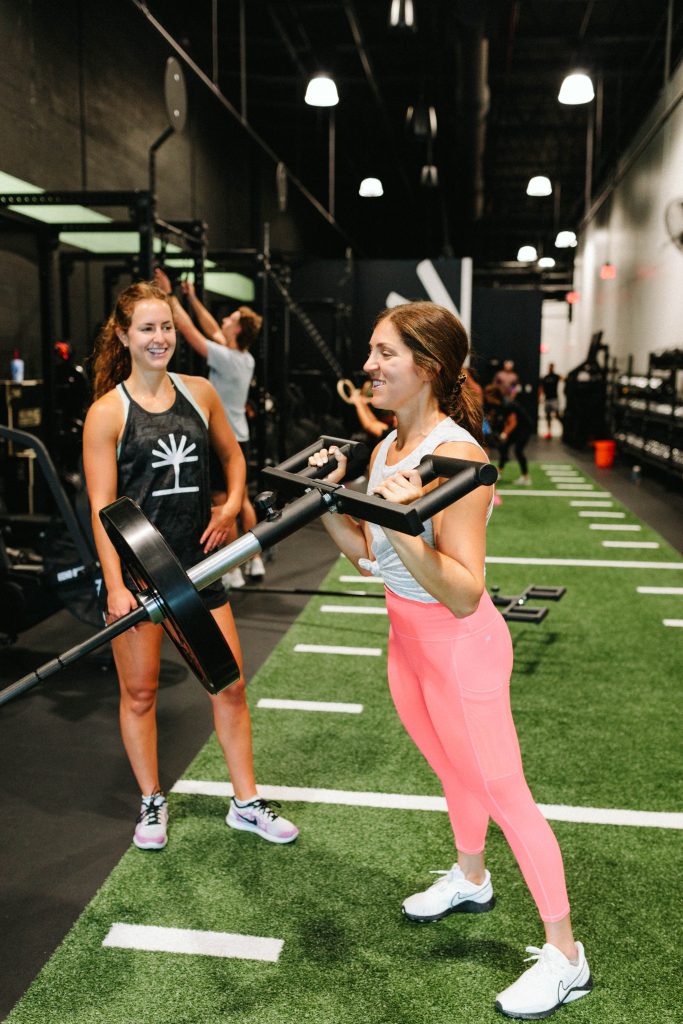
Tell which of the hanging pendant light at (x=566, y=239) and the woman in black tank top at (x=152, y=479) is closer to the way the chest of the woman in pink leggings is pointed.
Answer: the woman in black tank top

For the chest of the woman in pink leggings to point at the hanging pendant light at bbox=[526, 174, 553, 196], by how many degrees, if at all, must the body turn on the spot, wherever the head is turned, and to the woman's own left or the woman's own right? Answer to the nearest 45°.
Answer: approximately 135° to the woman's own right

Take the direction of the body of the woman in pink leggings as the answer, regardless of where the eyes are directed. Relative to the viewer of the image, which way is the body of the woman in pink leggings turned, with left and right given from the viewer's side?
facing the viewer and to the left of the viewer

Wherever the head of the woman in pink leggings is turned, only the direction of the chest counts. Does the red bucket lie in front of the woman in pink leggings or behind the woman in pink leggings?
behind

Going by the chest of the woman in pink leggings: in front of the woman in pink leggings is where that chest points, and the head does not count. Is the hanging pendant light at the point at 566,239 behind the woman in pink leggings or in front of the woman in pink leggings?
behind

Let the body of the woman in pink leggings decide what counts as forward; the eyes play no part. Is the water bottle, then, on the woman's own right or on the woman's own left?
on the woman's own right

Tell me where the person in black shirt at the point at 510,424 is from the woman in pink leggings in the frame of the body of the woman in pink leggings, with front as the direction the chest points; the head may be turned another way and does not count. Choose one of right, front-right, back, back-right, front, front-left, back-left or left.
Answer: back-right

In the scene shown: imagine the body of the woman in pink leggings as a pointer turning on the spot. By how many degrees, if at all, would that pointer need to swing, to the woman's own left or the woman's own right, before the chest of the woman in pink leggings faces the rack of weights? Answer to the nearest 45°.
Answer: approximately 135° to the woman's own right

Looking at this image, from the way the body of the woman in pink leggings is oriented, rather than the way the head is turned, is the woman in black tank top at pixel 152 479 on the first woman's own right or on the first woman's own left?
on the first woman's own right

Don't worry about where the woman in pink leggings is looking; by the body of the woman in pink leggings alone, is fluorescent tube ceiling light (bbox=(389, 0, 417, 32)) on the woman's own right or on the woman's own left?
on the woman's own right

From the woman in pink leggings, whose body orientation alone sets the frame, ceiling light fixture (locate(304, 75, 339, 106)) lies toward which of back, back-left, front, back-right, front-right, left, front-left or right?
back-right

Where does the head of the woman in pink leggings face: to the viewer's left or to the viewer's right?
to the viewer's left

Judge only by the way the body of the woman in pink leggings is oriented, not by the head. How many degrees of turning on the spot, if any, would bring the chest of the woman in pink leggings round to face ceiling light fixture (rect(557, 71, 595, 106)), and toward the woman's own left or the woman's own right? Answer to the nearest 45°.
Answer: approximately 135° to the woman's own right
